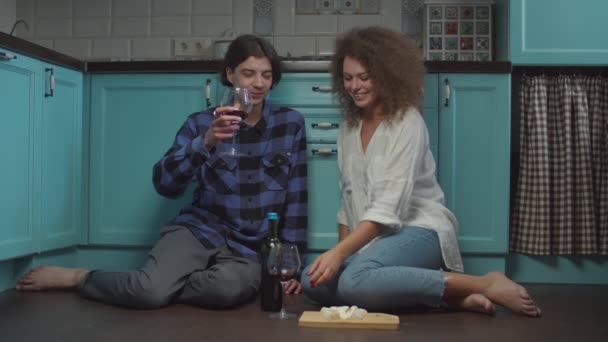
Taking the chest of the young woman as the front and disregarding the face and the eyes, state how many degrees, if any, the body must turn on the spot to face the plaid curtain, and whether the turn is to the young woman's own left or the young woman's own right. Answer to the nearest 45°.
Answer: approximately 180°

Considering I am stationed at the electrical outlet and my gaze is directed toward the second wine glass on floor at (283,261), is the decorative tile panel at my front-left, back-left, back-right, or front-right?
front-left

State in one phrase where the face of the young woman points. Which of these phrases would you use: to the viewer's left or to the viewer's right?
to the viewer's left

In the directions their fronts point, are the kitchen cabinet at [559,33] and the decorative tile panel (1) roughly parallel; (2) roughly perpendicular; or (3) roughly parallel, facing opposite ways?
roughly parallel

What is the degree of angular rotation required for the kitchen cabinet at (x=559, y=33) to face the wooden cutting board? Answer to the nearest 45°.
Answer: approximately 45° to its right

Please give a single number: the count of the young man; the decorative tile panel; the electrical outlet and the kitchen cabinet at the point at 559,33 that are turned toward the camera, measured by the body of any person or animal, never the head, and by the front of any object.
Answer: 4

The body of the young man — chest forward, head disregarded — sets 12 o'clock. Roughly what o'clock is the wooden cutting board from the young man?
The wooden cutting board is roughly at 11 o'clock from the young man.

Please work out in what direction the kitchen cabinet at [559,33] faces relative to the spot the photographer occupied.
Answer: facing the viewer

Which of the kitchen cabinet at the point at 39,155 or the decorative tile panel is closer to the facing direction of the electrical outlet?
the kitchen cabinet

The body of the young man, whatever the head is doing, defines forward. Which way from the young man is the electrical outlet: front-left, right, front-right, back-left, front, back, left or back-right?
back

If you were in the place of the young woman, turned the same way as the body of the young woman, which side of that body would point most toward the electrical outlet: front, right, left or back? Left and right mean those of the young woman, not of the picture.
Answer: right

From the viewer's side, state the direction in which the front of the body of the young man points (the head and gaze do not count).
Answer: toward the camera

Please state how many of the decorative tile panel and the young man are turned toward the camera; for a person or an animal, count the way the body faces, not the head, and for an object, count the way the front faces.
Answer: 2

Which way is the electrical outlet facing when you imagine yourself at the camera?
facing the viewer

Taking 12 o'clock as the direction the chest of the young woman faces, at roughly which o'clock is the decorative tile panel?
The decorative tile panel is roughly at 5 o'clock from the young woman.

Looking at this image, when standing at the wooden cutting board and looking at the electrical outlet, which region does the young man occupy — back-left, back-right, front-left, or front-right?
front-left
